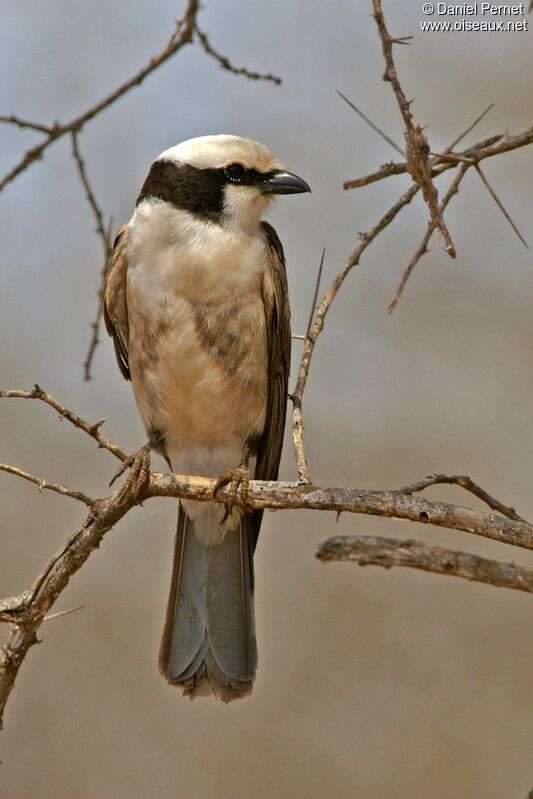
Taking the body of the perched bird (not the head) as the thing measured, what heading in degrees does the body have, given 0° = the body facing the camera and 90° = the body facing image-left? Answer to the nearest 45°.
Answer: approximately 0°
